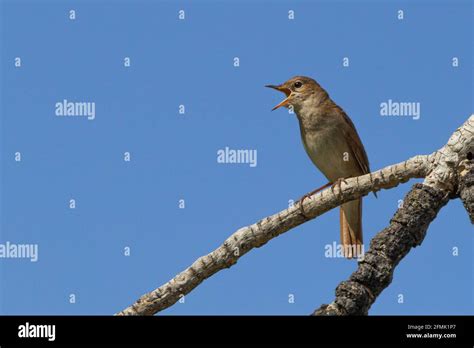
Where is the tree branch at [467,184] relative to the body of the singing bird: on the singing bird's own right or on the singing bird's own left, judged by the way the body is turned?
on the singing bird's own left

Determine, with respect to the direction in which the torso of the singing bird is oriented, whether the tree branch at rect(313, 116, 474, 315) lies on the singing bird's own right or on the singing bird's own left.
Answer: on the singing bird's own left
